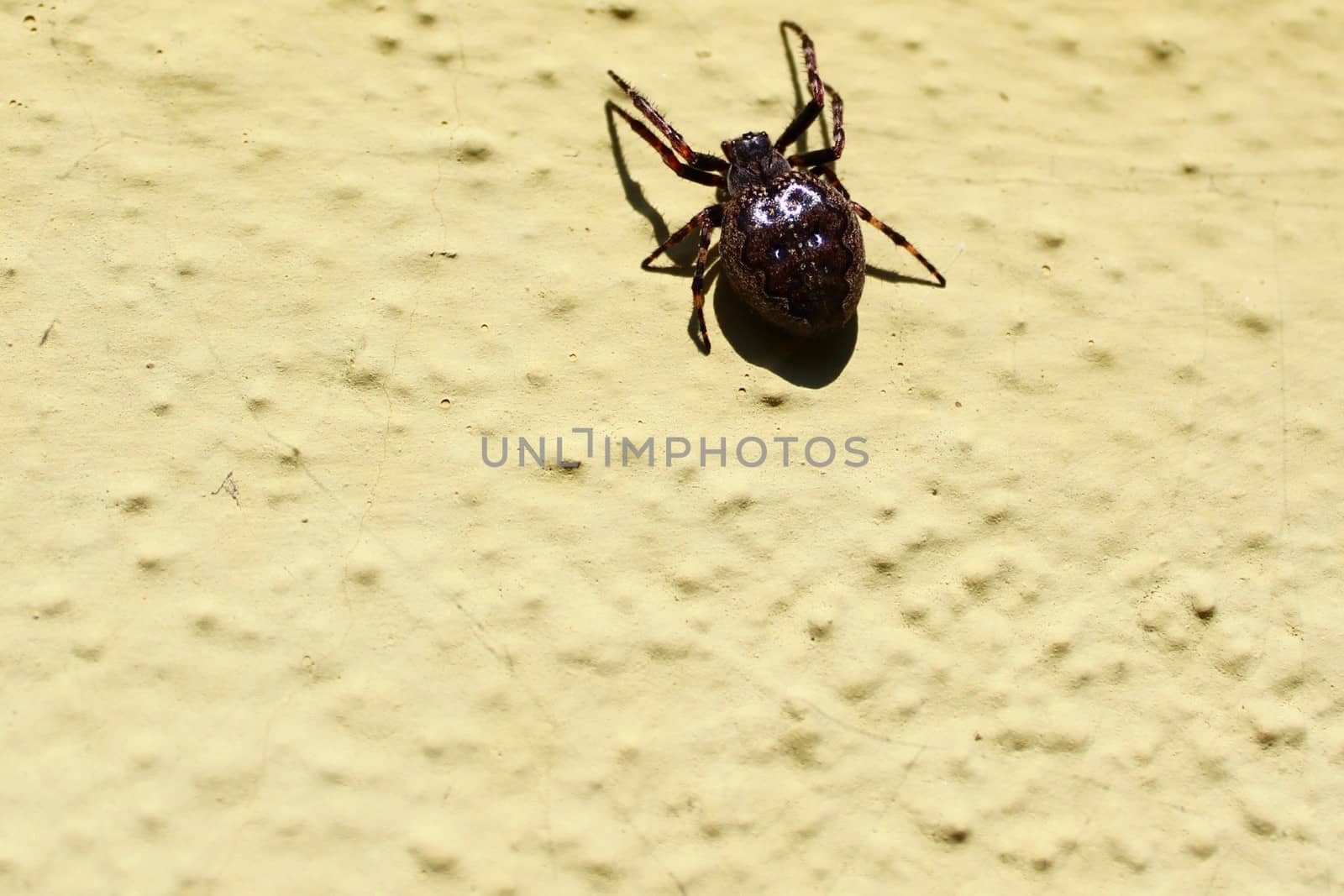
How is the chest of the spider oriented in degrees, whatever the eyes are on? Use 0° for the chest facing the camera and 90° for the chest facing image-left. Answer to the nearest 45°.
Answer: approximately 180°
